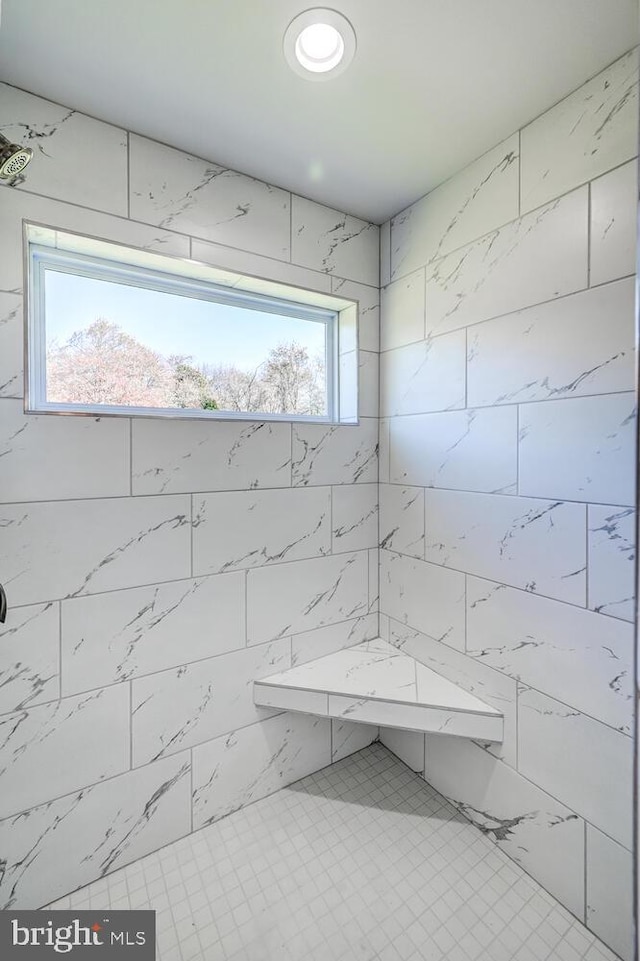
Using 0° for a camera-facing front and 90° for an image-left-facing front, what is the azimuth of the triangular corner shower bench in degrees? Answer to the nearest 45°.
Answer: approximately 0°
